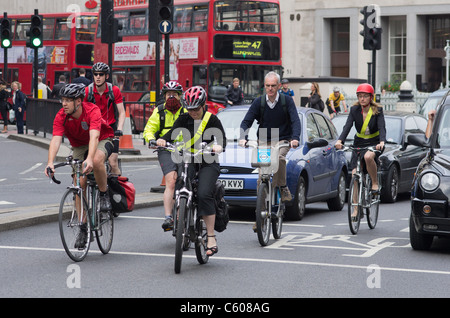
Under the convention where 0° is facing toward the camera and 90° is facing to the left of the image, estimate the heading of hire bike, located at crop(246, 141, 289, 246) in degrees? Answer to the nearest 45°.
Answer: approximately 0°

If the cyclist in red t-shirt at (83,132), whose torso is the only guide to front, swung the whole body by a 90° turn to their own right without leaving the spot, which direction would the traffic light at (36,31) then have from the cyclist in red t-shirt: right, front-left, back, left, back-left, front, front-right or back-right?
front-right

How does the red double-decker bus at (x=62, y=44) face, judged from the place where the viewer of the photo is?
facing the viewer and to the right of the viewer

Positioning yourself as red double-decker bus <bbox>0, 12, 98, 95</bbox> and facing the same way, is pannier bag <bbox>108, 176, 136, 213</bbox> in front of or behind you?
in front

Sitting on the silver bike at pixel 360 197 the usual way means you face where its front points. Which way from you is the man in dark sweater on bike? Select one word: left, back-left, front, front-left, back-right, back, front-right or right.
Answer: front-right

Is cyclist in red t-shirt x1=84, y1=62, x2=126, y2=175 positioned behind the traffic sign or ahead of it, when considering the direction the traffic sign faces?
ahead

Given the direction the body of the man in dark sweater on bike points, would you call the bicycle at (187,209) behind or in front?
in front

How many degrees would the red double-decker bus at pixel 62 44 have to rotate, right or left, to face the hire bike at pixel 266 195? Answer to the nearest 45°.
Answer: approximately 45° to its right

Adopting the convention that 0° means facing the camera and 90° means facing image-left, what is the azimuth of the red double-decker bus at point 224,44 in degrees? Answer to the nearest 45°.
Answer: approximately 315°

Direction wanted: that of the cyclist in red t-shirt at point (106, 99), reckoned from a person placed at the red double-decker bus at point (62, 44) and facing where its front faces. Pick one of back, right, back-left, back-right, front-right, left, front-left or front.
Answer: front-right

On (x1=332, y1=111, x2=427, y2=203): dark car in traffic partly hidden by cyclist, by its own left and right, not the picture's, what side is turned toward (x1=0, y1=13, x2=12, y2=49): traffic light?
right

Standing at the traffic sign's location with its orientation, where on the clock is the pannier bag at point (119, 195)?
The pannier bag is roughly at 12 o'clock from the traffic sign.

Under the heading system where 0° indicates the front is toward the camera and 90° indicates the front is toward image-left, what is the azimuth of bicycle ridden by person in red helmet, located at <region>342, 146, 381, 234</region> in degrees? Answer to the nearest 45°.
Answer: approximately 0°

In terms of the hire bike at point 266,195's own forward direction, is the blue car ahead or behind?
behind
